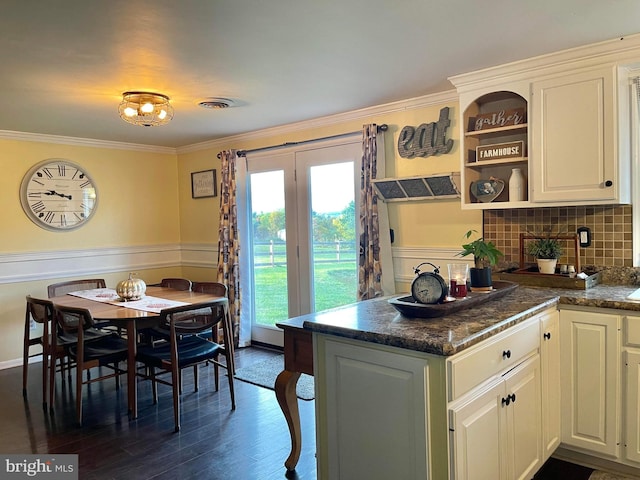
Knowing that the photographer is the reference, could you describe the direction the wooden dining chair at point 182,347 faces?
facing away from the viewer and to the left of the viewer

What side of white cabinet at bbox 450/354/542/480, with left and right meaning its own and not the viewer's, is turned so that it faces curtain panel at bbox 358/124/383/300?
back

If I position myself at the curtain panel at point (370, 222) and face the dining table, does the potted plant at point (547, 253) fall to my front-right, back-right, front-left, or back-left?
back-left

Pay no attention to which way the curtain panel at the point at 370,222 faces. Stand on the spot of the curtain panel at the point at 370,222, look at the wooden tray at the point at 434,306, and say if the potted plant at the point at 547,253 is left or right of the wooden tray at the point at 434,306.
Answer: left

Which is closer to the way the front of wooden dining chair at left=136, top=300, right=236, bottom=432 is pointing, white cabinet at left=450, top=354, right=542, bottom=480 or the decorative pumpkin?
the decorative pumpkin

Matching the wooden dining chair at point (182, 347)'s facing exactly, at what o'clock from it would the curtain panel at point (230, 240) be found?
The curtain panel is roughly at 2 o'clock from the wooden dining chair.

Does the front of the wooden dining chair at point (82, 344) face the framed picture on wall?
yes

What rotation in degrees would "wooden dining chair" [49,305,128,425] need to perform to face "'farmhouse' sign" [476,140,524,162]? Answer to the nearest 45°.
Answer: approximately 90° to its right

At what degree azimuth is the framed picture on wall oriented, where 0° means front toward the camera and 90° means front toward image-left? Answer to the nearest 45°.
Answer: approximately 45°

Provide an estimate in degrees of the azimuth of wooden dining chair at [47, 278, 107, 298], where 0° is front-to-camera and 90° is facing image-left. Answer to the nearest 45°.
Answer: approximately 315°

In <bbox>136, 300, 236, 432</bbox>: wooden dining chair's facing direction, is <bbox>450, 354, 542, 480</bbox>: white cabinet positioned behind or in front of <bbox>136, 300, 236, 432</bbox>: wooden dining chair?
behind
